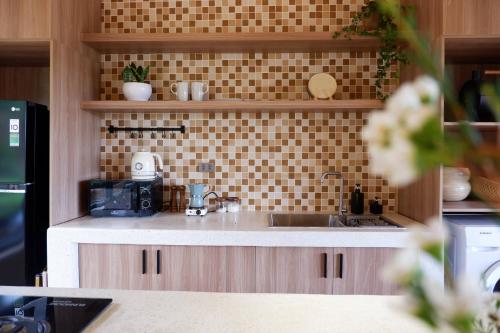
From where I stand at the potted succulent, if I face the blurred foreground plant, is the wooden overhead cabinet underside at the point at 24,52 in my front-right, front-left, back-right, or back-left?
back-right

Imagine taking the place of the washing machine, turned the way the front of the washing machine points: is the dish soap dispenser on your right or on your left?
on your right

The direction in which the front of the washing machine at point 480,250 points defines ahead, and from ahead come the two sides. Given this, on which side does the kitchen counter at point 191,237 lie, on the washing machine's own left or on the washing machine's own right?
on the washing machine's own right

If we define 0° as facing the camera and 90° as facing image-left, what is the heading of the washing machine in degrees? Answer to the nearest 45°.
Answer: approximately 0°

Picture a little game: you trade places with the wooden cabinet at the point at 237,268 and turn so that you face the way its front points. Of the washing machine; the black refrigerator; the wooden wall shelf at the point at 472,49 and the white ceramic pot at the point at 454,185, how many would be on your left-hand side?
3
